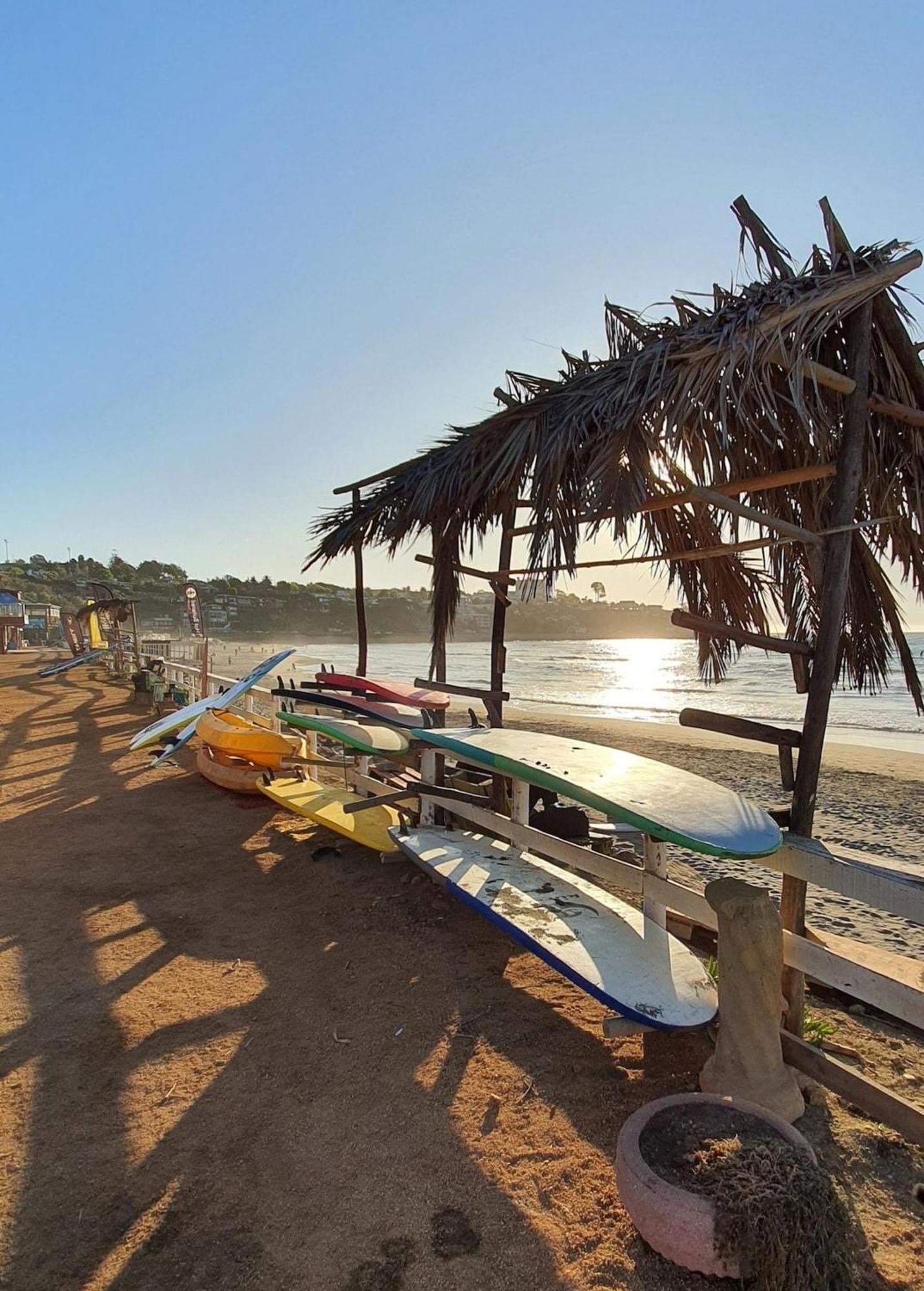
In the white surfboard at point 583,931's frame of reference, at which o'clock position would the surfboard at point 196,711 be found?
The surfboard is roughly at 6 o'clock from the white surfboard.

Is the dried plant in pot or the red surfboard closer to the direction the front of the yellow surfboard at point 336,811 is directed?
the dried plant in pot

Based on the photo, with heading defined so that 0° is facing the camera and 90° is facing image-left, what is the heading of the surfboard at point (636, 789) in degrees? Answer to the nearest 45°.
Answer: approximately 315°

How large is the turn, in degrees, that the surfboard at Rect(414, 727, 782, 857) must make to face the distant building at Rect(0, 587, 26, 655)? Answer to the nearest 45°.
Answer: approximately 180°

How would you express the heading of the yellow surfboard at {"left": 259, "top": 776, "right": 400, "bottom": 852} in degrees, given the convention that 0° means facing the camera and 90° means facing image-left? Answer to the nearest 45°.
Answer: approximately 315°

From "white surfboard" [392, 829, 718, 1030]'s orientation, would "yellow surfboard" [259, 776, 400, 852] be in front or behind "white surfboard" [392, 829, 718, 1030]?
behind

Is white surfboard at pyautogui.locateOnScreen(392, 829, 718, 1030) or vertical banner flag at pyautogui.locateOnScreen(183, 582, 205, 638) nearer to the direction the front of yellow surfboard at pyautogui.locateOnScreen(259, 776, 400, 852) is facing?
the white surfboard

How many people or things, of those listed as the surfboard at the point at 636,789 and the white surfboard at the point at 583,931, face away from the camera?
0

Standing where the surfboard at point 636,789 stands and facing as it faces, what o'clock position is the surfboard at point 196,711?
the surfboard at point 196,711 is roughly at 6 o'clock from the surfboard at point 636,789.

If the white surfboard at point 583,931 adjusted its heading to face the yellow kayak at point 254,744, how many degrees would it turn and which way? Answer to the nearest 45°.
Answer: approximately 180°

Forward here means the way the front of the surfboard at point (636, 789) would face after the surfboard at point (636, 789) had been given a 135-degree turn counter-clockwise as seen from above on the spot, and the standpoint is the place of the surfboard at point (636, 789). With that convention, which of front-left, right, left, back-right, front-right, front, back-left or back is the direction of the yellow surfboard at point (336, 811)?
front-left

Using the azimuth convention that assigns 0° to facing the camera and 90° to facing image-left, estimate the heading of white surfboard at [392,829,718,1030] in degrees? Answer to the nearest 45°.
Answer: approximately 315°

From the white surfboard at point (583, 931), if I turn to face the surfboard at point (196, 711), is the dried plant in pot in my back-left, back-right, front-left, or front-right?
back-left

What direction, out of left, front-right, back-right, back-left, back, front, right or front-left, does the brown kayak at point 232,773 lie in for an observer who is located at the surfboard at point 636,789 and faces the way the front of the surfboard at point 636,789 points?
back

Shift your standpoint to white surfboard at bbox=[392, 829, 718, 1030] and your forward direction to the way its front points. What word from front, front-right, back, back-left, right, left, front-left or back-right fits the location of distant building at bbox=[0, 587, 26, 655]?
back
